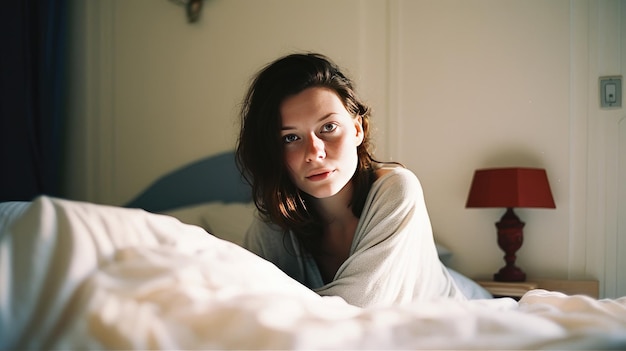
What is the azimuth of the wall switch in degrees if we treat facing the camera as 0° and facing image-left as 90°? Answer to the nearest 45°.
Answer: approximately 0°

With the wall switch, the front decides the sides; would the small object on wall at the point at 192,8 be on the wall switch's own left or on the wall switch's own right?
on the wall switch's own right

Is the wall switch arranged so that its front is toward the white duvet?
yes

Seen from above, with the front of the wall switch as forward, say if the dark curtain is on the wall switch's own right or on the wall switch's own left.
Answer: on the wall switch's own right

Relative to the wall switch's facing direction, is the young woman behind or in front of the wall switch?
in front
